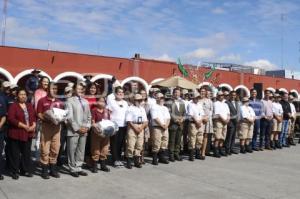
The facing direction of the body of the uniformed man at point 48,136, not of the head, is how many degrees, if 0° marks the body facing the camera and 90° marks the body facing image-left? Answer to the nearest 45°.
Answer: approximately 315°

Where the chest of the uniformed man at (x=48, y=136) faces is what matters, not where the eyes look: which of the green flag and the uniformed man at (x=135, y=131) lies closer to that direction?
the uniformed man

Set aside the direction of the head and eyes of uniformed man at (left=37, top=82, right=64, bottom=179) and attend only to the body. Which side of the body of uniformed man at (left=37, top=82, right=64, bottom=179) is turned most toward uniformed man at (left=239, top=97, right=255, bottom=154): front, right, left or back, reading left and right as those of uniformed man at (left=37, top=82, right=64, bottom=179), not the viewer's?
left

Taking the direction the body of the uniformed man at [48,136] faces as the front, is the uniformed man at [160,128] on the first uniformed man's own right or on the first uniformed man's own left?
on the first uniformed man's own left

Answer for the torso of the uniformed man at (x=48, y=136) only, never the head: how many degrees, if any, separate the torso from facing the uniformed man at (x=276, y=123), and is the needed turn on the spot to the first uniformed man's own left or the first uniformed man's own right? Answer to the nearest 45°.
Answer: approximately 90° to the first uniformed man's own left

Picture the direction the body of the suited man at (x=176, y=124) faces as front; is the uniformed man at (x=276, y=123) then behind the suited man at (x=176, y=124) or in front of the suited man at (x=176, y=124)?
behind

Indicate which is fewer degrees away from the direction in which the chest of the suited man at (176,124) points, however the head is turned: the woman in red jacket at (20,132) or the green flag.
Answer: the woman in red jacket

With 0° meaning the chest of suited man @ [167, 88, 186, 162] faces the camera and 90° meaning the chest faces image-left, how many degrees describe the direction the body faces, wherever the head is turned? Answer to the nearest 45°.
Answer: approximately 0°

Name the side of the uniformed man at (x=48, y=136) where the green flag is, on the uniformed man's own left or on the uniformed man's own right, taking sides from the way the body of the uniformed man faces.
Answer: on the uniformed man's own left

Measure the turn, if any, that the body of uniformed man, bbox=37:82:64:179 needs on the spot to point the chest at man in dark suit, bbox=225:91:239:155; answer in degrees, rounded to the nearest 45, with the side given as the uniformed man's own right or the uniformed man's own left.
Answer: approximately 90° to the uniformed man's own left

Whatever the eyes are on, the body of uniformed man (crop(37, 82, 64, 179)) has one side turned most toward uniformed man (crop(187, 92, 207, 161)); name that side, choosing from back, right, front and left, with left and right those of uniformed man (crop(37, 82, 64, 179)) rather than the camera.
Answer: left

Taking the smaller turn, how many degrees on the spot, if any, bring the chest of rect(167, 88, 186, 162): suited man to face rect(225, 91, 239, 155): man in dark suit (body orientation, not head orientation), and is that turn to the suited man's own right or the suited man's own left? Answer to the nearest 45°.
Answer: approximately 135° to the suited man's own left
